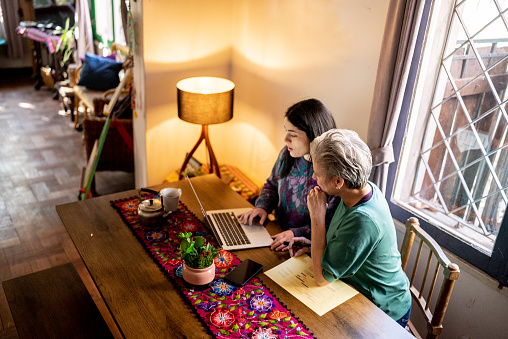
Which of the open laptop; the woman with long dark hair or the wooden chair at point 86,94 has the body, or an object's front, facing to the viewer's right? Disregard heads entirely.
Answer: the open laptop

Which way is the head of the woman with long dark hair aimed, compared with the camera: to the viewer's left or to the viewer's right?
to the viewer's left

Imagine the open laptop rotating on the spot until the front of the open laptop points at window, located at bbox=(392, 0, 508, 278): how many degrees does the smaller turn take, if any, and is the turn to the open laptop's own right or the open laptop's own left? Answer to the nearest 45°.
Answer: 0° — it already faces it

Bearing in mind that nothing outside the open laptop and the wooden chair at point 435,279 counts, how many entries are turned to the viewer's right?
1

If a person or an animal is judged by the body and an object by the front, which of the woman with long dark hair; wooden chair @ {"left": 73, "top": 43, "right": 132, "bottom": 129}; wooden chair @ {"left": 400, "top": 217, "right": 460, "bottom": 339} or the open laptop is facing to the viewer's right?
the open laptop

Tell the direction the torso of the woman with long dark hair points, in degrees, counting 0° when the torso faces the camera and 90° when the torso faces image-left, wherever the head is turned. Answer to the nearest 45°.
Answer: approximately 45°

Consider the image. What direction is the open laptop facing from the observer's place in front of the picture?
facing to the right of the viewer

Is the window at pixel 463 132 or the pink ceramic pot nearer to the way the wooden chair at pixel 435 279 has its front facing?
the pink ceramic pot

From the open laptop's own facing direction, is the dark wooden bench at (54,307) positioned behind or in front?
behind

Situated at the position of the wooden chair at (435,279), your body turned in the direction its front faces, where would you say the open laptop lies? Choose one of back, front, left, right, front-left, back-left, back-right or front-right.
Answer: front-right

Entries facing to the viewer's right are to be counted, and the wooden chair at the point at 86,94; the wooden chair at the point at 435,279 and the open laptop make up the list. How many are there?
1
